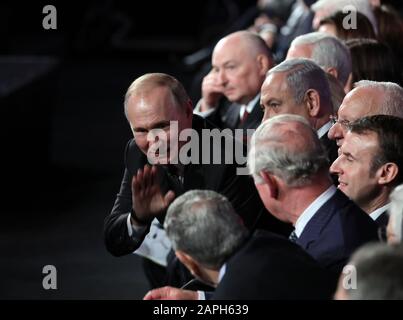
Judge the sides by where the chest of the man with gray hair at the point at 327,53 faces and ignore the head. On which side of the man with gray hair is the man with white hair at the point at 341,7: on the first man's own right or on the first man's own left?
on the first man's own right

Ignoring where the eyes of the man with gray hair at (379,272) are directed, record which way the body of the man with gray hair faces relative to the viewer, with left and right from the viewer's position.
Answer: facing away from the viewer and to the left of the viewer

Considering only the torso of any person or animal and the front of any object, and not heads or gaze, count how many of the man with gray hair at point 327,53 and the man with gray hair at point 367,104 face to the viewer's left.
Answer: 2

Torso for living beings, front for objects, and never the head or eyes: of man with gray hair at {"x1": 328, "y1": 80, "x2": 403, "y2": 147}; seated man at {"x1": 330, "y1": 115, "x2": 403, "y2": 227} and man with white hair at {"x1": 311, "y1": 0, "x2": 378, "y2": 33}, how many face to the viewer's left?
3

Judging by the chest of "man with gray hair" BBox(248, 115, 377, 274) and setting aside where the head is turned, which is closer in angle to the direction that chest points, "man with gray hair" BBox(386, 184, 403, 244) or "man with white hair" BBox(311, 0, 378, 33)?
the man with white hair

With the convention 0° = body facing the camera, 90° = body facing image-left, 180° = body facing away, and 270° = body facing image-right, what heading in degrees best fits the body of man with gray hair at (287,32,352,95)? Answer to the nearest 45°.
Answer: approximately 90°

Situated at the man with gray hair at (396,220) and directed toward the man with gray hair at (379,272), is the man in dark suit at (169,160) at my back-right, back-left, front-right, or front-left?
back-right

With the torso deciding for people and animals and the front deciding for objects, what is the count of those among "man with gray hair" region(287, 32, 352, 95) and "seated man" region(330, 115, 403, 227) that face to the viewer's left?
2

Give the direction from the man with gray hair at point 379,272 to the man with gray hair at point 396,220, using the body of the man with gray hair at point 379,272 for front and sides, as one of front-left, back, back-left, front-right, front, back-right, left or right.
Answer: front-right

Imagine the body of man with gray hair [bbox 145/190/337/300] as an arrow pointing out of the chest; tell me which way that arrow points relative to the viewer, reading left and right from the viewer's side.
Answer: facing away from the viewer and to the left of the viewer

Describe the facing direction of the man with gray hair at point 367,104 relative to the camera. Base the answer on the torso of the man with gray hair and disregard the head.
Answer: to the viewer's left

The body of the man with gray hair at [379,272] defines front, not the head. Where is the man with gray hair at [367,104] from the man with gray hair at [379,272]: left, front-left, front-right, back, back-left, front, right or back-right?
front-right

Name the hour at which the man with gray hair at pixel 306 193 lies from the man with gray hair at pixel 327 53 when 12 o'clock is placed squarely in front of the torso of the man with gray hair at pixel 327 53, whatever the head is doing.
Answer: the man with gray hair at pixel 306 193 is roughly at 9 o'clock from the man with gray hair at pixel 327 53.

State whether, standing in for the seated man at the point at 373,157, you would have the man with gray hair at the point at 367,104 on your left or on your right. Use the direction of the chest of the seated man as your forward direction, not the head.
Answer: on your right

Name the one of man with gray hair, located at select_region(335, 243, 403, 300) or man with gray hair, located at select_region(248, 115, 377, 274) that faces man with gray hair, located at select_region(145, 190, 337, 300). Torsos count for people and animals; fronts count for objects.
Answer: man with gray hair, located at select_region(335, 243, 403, 300)
